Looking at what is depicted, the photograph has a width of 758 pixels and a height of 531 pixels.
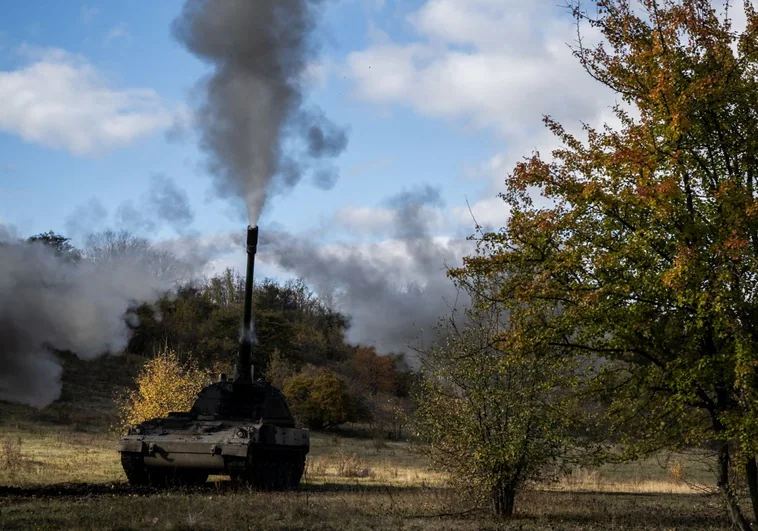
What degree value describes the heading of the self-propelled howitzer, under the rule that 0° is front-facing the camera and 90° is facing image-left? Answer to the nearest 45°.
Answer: approximately 45°

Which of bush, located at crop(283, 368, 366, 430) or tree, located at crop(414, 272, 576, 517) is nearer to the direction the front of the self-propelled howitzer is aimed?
the tree

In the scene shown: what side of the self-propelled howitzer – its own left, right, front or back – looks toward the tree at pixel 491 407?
left

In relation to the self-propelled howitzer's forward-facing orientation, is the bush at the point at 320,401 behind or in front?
behind

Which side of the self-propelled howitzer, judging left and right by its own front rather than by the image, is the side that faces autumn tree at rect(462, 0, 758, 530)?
left

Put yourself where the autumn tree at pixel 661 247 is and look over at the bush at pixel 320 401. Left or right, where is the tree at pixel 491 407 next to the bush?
left
